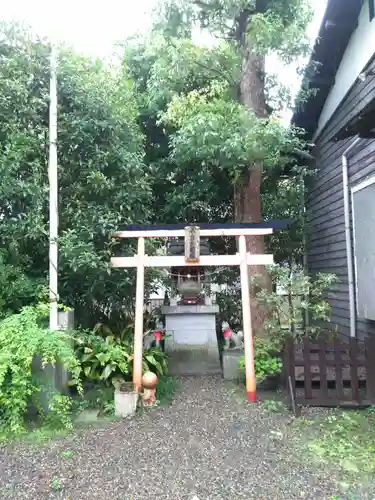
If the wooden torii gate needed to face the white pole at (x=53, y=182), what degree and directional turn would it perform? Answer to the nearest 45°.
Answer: approximately 90° to its right

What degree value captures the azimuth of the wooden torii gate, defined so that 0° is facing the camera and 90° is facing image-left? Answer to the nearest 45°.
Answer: approximately 0°

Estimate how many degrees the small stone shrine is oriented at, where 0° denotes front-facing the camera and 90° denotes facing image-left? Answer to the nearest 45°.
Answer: approximately 0°

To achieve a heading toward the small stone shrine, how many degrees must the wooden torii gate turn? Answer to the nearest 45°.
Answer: approximately 180°

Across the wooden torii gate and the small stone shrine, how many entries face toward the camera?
2

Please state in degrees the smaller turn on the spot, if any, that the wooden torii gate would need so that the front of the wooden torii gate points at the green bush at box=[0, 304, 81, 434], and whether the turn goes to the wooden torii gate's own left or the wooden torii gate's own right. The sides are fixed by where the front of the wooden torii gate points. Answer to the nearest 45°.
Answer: approximately 45° to the wooden torii gate's own right

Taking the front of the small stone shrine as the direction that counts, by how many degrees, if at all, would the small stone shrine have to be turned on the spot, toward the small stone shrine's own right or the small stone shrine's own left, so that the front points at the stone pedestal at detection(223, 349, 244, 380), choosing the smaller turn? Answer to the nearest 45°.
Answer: approximately 45° to the small stone shrine's own left
